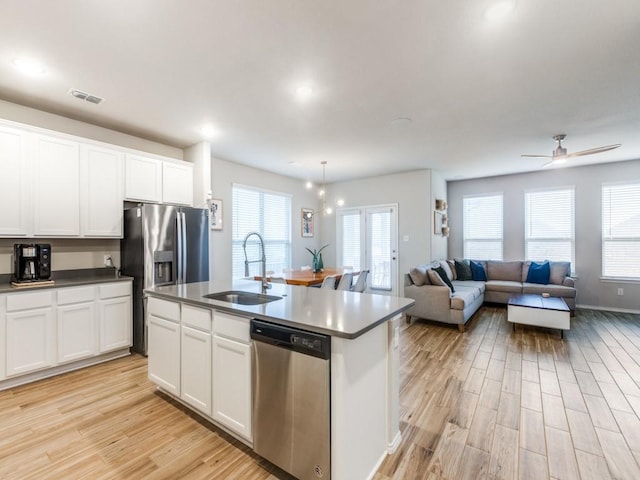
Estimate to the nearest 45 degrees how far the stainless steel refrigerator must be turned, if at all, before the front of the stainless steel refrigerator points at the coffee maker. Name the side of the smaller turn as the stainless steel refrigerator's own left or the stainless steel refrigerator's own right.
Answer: approximately 135° to the stainless steel refrigerator's own right

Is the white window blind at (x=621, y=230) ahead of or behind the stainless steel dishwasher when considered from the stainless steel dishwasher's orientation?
behind

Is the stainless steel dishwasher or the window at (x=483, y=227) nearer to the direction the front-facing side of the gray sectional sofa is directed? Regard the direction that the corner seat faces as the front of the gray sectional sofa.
the stainless steel dishwasher

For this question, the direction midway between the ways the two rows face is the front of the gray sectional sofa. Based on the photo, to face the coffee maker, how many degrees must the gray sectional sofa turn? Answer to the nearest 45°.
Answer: approximately 90° to its right

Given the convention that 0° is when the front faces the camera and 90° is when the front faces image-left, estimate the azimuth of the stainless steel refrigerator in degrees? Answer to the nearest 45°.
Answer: approximately 315°

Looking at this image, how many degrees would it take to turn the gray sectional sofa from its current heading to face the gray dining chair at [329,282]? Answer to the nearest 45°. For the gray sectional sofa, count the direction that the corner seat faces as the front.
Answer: approximately 90° to its right

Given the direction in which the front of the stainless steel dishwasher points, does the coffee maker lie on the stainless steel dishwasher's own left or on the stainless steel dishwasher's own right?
on the stainless steel dishwasher's own right

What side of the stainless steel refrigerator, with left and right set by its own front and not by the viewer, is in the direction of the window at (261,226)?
left

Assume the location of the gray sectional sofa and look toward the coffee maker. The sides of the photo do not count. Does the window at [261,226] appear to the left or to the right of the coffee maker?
right

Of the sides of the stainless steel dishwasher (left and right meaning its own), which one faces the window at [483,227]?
back
